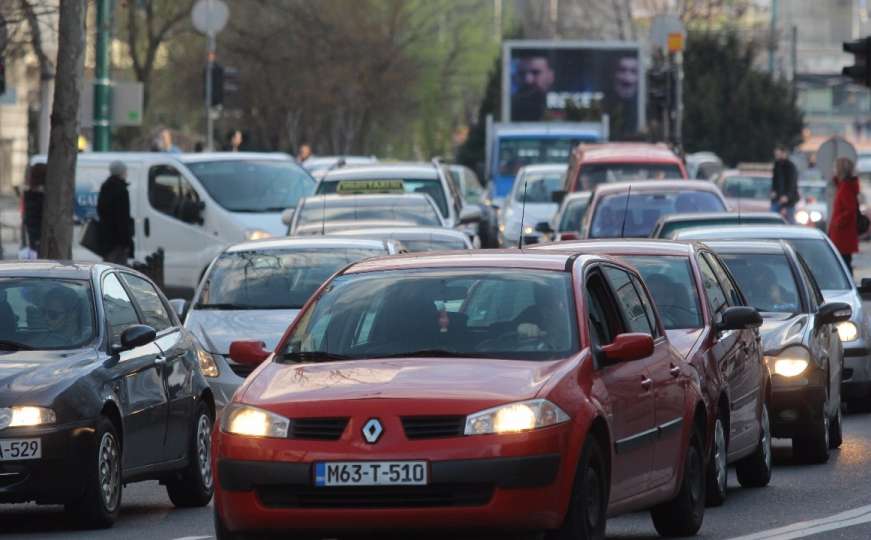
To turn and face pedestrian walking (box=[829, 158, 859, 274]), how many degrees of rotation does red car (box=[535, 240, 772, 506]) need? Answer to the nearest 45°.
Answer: approximately 180°

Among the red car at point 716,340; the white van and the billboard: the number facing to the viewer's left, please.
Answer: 0

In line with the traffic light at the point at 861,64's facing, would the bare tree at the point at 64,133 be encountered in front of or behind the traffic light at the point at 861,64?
in front

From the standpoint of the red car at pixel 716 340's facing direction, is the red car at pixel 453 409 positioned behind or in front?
in front

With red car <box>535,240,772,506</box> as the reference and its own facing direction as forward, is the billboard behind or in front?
behind

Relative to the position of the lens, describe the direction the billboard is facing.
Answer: facing the viewer

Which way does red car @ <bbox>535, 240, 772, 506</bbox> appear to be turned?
toward the camera

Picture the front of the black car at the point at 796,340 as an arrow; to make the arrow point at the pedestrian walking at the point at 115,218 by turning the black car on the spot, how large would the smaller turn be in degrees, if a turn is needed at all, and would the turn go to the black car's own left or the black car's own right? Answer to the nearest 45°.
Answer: approximately 135° to the black car's own right

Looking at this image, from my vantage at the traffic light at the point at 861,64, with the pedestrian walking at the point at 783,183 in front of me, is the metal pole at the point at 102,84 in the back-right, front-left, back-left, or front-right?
front-left

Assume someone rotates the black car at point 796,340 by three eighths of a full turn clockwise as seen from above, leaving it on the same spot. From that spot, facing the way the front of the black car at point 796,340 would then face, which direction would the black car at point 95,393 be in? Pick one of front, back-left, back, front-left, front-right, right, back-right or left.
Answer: left

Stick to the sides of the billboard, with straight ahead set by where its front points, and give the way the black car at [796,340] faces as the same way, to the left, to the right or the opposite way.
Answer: the same way

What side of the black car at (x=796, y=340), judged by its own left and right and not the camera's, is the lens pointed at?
front

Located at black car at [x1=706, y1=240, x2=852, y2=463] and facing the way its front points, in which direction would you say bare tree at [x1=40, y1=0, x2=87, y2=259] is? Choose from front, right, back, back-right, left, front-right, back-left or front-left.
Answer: back-right

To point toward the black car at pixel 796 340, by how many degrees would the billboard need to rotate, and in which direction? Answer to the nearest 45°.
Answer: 0° — it already faces it

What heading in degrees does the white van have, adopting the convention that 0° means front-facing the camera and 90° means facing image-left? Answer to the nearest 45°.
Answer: approximately 315°
